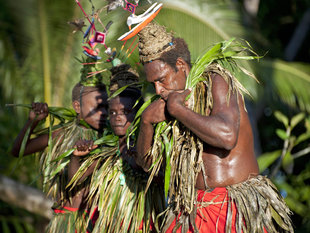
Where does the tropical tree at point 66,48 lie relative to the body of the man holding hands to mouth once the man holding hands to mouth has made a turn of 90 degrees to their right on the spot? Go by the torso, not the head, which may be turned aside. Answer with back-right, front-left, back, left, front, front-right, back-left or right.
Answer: front

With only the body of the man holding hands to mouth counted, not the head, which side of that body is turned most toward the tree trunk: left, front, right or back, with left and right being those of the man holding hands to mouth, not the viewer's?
right

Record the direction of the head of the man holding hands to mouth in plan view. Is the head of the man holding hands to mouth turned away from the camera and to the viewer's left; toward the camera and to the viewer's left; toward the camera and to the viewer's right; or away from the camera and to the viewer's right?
toward the camera and to the viewer's left

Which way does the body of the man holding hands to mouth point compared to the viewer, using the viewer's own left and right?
facing the viewer and to the left of the viewer
